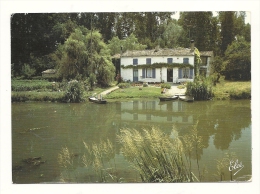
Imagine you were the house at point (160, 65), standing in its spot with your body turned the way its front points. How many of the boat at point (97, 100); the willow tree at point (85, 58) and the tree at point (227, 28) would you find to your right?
2

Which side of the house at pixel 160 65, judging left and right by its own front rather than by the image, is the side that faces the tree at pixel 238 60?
left

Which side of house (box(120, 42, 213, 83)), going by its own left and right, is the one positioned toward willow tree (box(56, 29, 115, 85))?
right

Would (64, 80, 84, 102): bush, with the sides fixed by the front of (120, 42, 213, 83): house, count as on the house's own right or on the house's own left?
on the house's own right

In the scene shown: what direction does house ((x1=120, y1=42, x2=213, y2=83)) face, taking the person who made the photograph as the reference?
facing the viewer

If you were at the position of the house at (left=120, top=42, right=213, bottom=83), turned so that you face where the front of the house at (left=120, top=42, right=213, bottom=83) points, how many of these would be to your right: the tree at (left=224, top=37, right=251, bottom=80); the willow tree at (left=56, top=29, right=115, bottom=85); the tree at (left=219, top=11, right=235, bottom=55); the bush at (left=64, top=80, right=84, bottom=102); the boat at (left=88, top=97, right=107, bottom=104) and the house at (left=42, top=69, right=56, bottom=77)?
4

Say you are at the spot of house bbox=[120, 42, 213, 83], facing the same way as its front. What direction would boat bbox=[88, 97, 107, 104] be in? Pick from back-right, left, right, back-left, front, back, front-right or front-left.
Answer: right

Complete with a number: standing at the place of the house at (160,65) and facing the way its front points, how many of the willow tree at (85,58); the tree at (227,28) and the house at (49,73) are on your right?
2

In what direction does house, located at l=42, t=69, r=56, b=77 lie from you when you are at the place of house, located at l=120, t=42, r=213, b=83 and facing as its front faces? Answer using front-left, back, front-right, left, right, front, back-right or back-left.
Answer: right

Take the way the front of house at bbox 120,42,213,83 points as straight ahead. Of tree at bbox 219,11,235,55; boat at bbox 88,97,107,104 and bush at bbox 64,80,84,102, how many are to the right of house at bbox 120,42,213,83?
2
